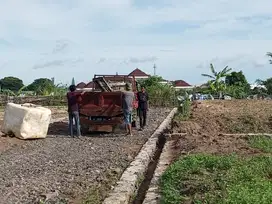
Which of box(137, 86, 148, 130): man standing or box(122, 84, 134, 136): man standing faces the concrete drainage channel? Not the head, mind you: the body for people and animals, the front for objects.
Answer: box(137, 86, 148, 130): man standing

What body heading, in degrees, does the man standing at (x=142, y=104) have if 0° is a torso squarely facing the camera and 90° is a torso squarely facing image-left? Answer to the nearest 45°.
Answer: approximately 0°

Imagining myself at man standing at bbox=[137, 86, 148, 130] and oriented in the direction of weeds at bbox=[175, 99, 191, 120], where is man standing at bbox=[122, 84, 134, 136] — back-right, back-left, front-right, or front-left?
back-right
